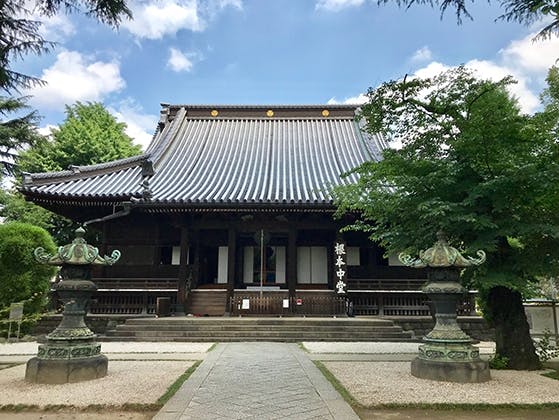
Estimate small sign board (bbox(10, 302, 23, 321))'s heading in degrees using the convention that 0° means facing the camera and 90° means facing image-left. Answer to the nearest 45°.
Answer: approximately 0°

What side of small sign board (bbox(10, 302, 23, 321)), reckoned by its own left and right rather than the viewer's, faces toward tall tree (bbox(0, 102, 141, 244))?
back

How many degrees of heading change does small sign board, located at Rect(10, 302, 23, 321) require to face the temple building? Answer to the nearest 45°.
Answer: approximately 90° to its left

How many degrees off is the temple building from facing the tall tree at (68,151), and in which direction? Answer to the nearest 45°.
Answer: approximately 135° to its right

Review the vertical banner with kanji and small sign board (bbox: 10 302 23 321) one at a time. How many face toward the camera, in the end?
2

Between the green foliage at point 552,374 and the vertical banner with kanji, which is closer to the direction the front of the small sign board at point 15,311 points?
the green foliage

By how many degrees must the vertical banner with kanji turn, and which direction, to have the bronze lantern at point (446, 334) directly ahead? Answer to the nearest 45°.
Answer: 0° — it already faces it

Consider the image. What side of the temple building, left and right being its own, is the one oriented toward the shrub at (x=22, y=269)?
right

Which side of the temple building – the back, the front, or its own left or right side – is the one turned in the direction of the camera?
front

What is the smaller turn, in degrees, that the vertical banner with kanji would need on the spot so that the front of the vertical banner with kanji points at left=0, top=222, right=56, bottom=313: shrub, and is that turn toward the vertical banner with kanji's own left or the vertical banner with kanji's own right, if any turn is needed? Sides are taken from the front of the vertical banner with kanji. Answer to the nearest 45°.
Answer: approximately 90° to the vertical banner with kanji's own right

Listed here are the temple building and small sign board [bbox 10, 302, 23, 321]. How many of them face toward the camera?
2

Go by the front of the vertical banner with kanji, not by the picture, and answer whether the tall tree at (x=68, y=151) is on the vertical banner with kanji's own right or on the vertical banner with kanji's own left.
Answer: on the vertical banner with kanji's own right
